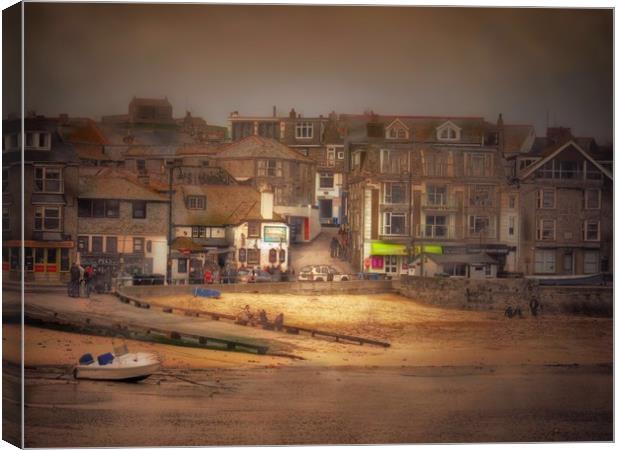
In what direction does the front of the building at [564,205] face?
toward the camera

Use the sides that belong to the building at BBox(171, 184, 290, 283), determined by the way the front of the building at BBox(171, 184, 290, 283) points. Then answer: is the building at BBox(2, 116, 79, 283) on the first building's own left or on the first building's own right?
on the first building's own right

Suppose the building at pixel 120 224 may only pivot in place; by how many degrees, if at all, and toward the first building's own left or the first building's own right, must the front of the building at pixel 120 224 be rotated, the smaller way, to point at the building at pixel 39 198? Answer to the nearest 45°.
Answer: approximately 90° to the first building's own right

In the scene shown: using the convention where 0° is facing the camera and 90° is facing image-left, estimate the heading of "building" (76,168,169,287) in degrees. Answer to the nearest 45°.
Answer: approximately 0°

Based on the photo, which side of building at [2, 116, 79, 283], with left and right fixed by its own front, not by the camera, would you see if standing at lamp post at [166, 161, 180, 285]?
left

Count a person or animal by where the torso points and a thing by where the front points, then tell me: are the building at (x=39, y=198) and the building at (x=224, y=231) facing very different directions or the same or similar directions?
same or similar directions

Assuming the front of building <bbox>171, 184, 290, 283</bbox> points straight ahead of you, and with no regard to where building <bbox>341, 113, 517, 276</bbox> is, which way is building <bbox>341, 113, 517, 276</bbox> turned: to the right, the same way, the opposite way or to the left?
the same way

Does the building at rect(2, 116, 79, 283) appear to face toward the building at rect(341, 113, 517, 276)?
no

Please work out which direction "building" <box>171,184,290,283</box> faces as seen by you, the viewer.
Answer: facing the viewer

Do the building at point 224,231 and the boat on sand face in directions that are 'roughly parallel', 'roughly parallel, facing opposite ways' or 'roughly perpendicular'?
roughly perpendicular
